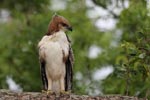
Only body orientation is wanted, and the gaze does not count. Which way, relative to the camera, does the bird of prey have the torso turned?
toward the camera
